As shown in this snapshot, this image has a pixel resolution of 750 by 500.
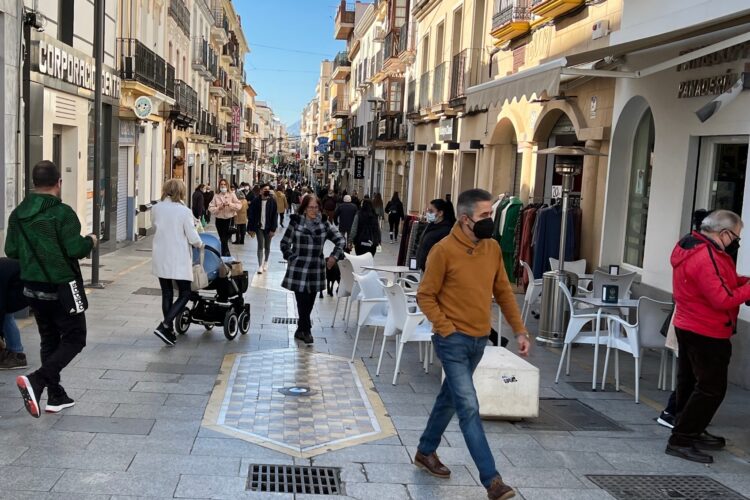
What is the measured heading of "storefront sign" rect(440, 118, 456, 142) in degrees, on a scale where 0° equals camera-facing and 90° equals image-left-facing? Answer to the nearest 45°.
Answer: approximately 45°

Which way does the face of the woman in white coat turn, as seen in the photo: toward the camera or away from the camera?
away from the camera

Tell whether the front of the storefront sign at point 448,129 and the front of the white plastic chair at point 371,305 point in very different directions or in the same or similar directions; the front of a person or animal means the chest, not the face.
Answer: very different directions

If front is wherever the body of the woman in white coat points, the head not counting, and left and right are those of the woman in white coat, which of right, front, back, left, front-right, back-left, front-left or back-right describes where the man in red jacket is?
right

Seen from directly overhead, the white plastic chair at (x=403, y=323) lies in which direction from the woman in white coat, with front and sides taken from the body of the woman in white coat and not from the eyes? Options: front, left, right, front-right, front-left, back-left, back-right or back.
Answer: right

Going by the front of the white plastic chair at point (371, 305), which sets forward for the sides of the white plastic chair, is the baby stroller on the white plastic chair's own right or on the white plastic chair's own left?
on the white plastic chair's own left

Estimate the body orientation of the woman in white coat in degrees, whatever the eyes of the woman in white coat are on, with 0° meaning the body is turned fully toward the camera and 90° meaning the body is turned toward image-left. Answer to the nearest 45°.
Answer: approximately 225°

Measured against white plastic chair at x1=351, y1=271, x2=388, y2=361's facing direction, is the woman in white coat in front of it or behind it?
behind
